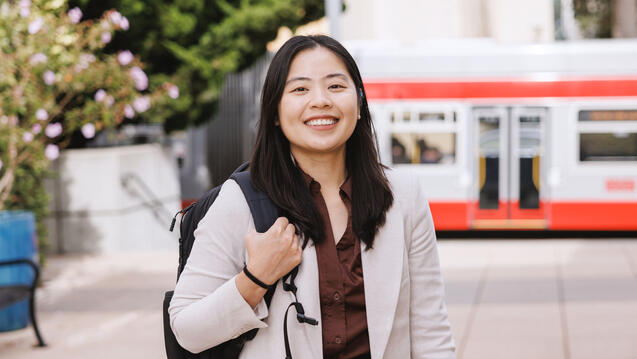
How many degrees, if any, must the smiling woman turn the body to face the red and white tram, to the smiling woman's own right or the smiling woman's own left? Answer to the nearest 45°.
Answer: approximately 180°

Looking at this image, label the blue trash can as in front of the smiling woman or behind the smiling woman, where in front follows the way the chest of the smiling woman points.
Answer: behind

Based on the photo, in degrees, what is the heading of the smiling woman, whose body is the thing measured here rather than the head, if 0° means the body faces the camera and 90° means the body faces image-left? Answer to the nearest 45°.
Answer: approximately 0°

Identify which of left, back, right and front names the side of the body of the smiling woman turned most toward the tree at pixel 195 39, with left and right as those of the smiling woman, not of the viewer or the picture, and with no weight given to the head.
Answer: back

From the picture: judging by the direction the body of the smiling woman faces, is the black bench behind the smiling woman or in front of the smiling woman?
behind

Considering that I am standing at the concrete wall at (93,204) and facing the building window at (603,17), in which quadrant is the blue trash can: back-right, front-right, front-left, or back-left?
back-right

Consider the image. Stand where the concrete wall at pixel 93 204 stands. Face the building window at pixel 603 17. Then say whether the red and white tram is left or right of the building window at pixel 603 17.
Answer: right

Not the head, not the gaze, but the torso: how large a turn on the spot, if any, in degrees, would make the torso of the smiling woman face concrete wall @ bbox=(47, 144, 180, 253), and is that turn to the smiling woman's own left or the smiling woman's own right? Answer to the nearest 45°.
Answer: approximately 180°

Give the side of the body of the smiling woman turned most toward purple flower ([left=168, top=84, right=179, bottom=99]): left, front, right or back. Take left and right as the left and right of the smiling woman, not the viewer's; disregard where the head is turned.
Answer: back

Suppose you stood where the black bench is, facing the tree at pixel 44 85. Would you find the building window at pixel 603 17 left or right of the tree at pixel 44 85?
right
